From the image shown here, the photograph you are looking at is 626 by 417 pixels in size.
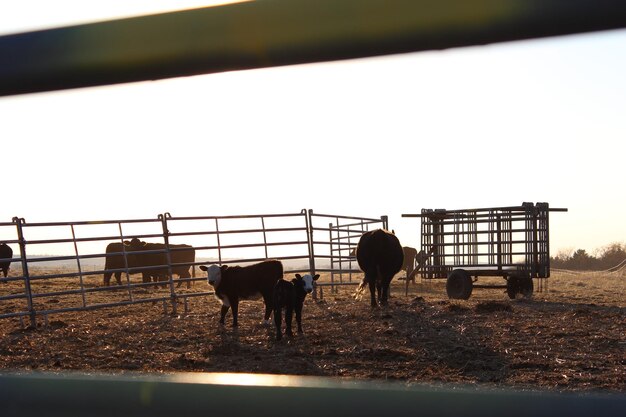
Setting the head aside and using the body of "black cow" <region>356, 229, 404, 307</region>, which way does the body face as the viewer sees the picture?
away from the camera

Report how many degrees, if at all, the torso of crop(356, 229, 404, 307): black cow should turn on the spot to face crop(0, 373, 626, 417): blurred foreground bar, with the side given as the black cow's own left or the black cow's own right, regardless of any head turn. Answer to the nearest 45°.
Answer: approximately 180°

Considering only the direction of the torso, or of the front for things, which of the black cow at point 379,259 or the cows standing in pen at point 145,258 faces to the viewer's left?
the cows standing in pen

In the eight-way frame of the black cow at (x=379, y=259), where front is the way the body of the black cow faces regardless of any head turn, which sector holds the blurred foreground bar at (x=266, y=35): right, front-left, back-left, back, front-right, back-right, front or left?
back

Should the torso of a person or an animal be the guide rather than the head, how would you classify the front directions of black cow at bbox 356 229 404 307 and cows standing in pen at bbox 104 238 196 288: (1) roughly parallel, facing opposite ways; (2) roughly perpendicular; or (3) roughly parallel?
roughly perpendicular

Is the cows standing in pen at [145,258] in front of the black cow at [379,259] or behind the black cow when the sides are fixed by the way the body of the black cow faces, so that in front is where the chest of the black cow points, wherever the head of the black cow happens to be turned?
in front
